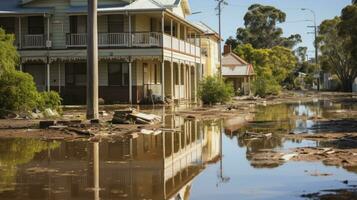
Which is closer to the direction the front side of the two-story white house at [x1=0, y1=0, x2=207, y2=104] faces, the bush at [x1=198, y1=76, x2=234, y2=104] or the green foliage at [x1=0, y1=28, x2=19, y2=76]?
the green foliage

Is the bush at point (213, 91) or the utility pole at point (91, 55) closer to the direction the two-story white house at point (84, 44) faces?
the utility pole

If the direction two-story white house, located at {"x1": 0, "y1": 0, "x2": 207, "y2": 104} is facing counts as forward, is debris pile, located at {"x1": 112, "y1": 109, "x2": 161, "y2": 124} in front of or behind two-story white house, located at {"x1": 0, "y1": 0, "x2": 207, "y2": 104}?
in front

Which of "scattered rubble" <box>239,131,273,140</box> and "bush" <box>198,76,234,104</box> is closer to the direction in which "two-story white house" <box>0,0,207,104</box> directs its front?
the scattered rubble

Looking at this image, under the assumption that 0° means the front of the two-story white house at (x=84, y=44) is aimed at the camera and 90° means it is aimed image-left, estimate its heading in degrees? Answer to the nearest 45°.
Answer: approximately 0°

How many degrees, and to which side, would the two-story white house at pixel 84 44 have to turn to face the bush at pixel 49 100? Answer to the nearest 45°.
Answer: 0° — it already faces it
